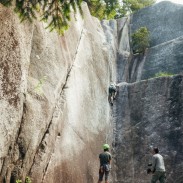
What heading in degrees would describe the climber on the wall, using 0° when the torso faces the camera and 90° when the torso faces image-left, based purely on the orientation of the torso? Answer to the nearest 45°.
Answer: approximately 180°

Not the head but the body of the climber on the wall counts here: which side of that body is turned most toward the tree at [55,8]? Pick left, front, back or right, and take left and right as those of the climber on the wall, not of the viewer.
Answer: back

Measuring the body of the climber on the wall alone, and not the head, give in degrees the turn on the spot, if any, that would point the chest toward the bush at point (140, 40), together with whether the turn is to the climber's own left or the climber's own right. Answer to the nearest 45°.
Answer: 0° — they already face it

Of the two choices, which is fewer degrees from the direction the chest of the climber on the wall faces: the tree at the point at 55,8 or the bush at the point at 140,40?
the bush
